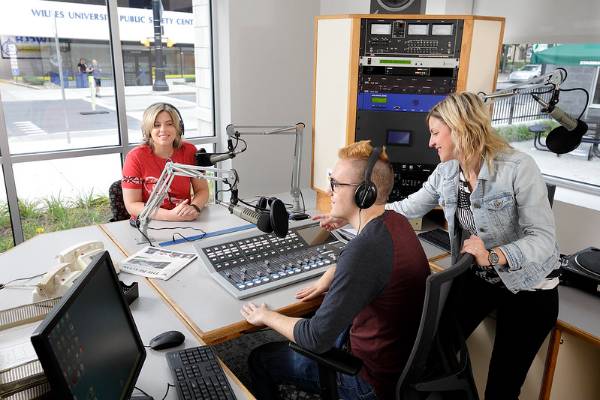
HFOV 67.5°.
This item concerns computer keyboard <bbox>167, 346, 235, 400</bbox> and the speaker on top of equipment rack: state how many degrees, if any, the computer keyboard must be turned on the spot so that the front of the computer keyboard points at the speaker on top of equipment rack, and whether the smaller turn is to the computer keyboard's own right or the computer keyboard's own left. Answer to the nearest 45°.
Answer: approximately 45° to the computer keyboard's own left

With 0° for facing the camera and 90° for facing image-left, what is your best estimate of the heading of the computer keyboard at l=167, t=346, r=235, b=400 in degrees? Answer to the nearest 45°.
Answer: approximately 270°

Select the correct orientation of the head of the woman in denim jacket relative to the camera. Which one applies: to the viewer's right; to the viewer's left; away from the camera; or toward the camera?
to the viewer's left

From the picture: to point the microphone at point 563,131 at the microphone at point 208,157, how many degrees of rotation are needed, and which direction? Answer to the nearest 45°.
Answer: approximately 90° to its right

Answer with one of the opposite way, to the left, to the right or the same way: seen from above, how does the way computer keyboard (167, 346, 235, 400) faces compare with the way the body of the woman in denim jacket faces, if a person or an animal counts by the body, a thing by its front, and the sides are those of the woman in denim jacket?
the opposite way

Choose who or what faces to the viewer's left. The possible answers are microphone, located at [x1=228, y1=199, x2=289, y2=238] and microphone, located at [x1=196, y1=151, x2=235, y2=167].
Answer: microphone, located at [x1=196, y1=151, x2=235, y2=167]

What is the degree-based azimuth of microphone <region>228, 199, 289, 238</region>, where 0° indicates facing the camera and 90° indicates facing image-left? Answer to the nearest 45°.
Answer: approximately 315°

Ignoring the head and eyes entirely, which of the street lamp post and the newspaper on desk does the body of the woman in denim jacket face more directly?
the newspaper on desk

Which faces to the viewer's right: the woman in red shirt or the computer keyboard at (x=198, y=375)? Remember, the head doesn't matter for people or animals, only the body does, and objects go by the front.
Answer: the computer keyboard
